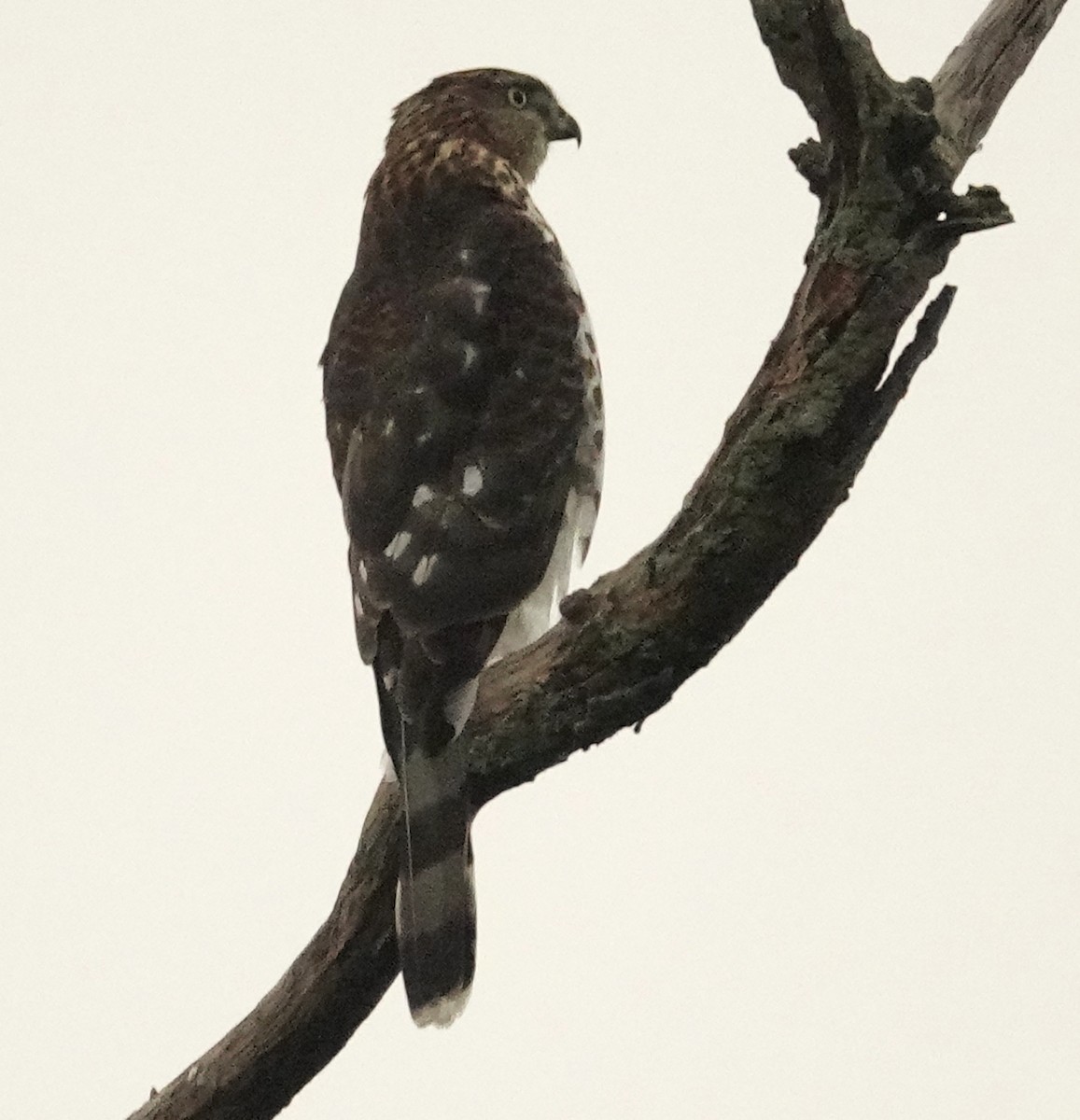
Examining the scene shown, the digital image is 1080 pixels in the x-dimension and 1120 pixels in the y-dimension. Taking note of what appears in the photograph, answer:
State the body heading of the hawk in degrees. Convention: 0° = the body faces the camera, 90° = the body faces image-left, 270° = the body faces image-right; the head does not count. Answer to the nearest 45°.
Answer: approximately 225°
